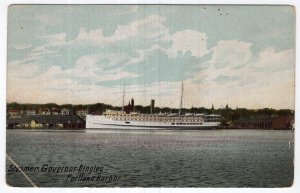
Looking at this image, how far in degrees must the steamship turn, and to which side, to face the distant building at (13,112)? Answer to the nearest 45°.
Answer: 0° — it already faces it

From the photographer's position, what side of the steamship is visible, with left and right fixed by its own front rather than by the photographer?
left
